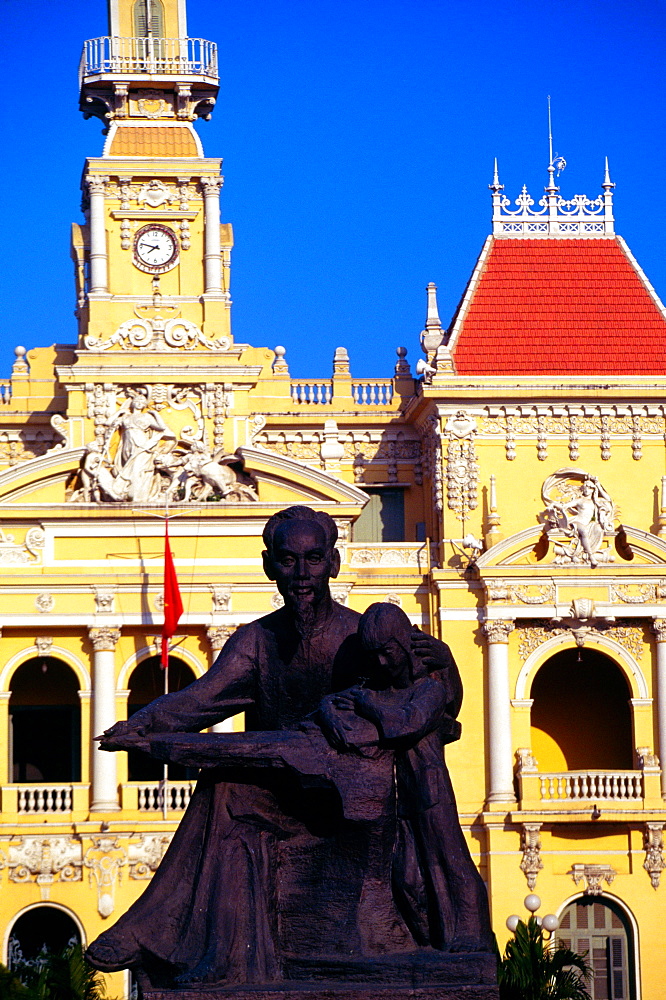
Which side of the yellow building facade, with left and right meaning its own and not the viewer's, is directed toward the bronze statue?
front

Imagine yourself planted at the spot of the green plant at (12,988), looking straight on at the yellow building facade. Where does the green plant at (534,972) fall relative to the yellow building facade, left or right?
right

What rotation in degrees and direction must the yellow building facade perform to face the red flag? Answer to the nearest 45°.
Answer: approximately 45° to its right

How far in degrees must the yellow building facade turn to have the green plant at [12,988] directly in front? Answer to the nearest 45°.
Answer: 0° — it already faces it

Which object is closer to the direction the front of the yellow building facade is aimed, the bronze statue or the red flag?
the bronze statue

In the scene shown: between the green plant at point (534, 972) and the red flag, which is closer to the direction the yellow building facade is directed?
the green plant

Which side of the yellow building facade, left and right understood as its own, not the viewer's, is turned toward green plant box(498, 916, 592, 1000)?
front

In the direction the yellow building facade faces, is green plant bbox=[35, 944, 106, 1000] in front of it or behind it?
in front

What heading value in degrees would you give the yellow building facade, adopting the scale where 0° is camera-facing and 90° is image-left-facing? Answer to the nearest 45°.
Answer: approximately 0°
